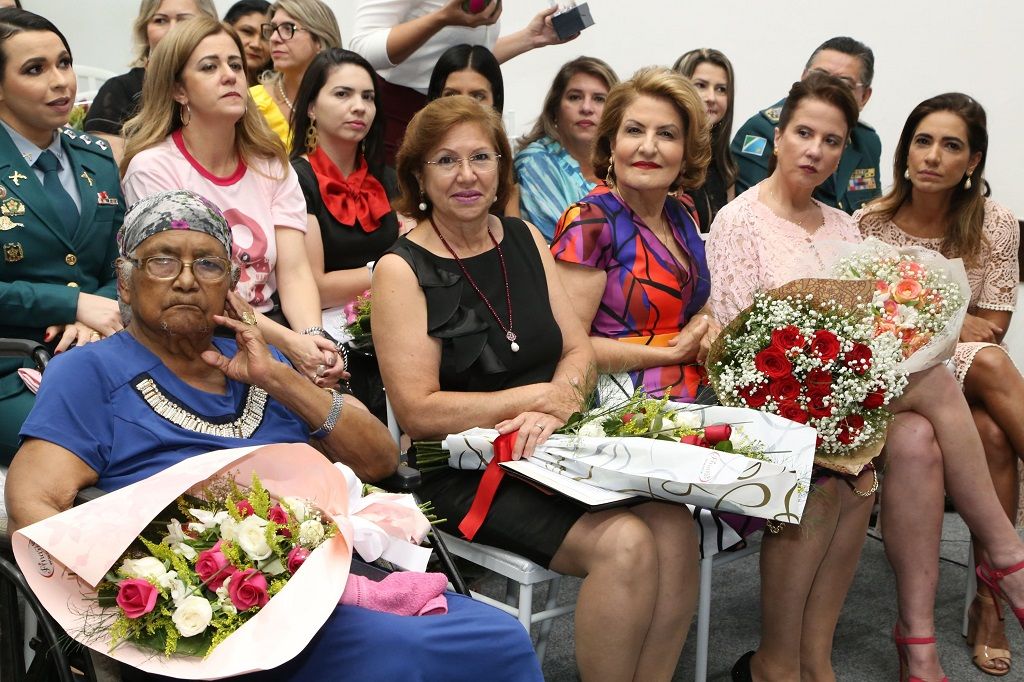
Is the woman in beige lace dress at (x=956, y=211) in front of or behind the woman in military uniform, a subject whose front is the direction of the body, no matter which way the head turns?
in front

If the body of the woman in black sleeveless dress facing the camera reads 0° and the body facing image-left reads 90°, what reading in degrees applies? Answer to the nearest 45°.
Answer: approximately 315°

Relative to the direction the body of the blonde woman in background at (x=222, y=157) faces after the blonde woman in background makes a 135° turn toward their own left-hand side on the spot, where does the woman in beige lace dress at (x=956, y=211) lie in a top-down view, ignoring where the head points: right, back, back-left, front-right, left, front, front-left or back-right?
right

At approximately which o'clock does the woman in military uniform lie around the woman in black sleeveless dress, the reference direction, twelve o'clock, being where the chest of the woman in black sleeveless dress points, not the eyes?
The woman in military uniform is roughly at 5 o'clock from the woman in black sleeveless dress.

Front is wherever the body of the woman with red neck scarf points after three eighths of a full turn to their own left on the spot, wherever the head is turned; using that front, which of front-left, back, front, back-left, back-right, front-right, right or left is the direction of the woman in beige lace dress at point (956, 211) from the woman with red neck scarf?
right

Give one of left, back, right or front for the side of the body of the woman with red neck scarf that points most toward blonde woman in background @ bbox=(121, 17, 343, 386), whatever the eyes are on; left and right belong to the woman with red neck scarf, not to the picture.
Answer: right

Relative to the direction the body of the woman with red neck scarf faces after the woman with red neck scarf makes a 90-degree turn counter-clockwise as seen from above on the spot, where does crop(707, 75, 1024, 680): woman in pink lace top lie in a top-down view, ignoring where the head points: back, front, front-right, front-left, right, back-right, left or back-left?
right

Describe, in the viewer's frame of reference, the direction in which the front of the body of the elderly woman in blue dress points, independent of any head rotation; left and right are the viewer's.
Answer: facing the viewer and to the right of the viewer

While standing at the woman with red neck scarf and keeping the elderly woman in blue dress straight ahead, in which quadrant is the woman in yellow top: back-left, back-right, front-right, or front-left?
back-right

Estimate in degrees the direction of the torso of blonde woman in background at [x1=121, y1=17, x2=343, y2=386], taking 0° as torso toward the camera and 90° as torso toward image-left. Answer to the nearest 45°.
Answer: approximately 315°

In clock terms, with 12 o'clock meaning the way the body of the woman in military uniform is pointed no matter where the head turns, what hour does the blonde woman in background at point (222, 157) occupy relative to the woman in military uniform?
The blonde woman in background is roughly at 10 o'clock from the woman in military uniform.

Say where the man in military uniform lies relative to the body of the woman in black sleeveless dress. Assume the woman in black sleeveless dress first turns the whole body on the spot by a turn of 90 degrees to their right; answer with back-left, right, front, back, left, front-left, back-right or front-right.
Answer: back

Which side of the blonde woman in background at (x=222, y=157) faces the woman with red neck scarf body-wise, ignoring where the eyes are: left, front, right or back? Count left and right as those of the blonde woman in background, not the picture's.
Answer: left

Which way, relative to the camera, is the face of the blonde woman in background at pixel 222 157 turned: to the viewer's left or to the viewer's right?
to the viewer's right
